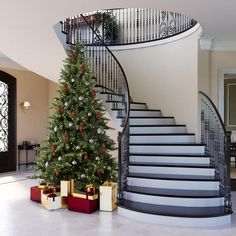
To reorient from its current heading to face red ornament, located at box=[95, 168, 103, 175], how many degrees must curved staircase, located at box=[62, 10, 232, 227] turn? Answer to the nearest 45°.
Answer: approximately 90° to its right

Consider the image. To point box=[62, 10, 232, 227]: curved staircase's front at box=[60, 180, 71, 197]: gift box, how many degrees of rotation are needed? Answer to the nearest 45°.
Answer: approximately 90° to its right

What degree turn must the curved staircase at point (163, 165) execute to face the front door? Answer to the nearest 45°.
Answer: approximately 135° to its right

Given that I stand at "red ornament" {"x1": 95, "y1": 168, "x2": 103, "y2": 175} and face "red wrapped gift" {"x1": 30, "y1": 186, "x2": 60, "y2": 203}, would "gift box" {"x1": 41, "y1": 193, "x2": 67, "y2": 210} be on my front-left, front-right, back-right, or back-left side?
front-left

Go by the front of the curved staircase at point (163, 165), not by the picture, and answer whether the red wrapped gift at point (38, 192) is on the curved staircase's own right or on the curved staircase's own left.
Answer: on the curved staircase's own right

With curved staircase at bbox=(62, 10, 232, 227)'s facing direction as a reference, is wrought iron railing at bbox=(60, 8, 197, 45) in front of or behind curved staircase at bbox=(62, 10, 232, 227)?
behind

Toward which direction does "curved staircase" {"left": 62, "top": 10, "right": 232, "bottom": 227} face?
toward the camera
